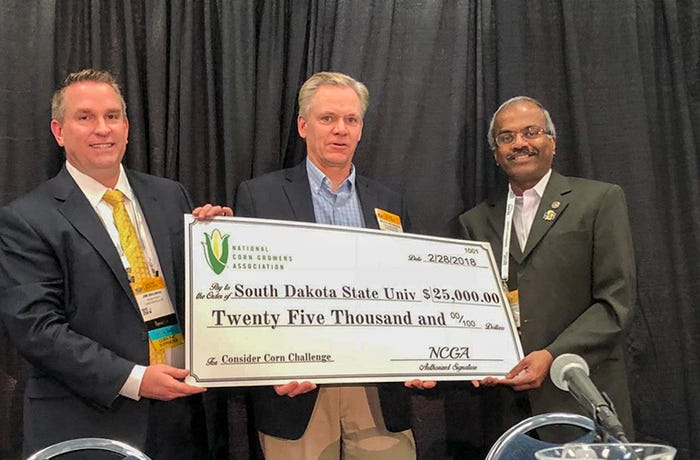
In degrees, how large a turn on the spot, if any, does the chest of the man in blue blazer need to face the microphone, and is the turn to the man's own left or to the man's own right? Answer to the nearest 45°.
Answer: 0° — they already face it

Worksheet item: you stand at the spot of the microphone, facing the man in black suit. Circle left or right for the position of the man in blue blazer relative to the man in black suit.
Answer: right

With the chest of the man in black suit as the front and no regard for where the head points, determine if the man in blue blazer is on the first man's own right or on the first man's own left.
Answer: on the first man's own left

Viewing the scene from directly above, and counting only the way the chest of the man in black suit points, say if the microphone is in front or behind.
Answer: in front

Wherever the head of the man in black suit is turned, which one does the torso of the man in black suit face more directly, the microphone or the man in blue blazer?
the microphone

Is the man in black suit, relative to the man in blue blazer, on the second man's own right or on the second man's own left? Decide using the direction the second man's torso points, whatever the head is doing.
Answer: on the second man's own right

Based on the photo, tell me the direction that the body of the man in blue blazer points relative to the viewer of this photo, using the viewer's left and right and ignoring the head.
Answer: facing the viewer

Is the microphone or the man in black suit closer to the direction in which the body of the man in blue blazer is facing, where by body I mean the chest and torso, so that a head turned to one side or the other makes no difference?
the microphone

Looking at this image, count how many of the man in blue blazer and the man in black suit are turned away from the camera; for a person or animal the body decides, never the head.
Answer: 0

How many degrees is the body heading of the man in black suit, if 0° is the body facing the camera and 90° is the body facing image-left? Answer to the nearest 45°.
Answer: approximately 315°

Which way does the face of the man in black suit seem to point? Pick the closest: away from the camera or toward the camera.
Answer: toward the camera
